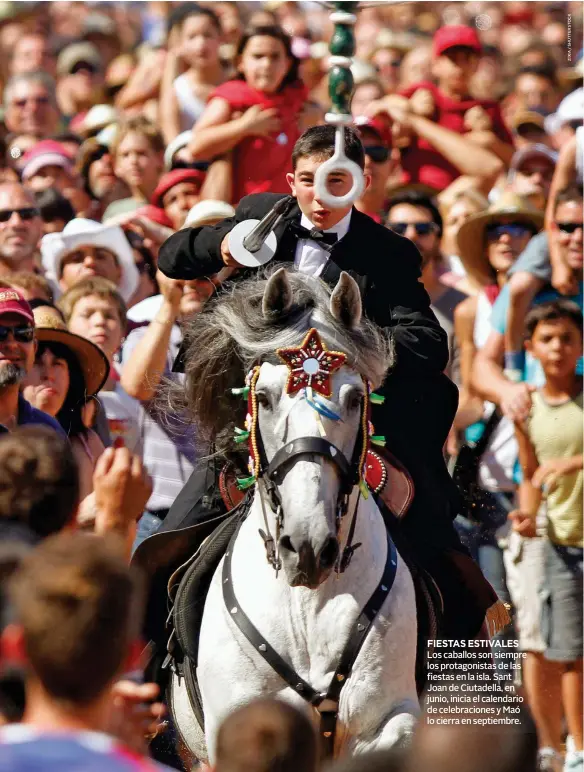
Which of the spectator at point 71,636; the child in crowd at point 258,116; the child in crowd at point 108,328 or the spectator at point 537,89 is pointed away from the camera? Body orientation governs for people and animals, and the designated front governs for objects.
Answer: the spectator at point 71,636

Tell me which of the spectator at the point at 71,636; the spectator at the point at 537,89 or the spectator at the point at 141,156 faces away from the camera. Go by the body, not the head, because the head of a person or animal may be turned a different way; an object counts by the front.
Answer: the spectator at the point at 71,636

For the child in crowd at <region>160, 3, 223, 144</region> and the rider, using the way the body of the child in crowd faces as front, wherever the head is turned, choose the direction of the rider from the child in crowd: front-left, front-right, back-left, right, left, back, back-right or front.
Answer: front

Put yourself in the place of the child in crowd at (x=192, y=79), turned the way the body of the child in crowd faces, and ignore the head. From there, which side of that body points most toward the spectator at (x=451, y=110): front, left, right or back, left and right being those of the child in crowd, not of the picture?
left

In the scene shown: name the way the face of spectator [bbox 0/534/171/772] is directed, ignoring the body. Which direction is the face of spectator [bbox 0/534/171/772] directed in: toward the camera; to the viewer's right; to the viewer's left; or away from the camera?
away from the camera

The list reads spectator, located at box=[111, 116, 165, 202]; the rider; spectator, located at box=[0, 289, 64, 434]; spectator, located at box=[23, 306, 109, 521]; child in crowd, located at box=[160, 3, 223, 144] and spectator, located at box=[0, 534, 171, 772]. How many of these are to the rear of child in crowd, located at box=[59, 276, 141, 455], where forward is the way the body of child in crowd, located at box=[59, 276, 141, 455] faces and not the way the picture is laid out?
2

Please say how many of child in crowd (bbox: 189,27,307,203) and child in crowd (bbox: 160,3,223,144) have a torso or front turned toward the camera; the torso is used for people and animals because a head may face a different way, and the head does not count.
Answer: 2

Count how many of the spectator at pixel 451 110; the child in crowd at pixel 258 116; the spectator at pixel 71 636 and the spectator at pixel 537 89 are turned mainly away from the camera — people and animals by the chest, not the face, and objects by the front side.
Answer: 1

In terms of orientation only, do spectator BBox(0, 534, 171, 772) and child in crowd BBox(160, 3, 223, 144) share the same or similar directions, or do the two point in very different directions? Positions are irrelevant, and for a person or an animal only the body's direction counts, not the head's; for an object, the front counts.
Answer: very different directions

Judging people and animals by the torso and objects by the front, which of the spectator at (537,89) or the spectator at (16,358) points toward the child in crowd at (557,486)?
the spectator at (537,89)

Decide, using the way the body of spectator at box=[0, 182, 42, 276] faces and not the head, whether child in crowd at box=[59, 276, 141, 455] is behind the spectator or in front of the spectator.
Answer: in front

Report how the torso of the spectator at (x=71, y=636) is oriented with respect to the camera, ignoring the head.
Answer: away from the camera

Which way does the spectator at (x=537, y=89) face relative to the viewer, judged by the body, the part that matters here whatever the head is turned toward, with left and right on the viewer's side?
facing the viewer

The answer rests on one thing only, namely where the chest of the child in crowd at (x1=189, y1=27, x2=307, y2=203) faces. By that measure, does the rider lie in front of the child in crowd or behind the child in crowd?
in front

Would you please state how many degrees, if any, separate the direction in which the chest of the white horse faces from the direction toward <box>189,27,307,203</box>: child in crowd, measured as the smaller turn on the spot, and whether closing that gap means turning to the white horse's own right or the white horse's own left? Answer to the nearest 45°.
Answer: approximately 180°

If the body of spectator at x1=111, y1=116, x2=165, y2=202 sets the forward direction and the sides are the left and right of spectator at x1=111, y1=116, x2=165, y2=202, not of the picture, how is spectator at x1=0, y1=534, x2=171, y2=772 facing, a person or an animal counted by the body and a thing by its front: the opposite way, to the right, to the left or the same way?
the opposite way

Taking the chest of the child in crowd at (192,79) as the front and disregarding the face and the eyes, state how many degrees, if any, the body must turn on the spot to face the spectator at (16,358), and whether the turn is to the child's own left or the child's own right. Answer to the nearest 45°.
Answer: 0° — they already face them
